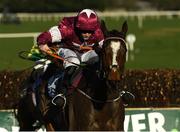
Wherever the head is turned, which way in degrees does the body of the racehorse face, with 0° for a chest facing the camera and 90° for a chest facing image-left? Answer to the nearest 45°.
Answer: approximately 315°
